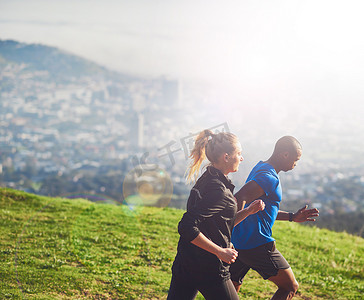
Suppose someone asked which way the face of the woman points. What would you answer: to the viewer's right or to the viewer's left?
to the viewer's right

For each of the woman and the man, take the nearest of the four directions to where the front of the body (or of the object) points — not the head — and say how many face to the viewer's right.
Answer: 2

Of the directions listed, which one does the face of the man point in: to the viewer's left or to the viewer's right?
to the viewer's right

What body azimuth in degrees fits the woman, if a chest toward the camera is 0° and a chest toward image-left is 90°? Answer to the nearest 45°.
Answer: approximately 270°

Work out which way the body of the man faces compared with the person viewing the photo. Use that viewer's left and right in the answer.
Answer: facing to the right of the viewer
